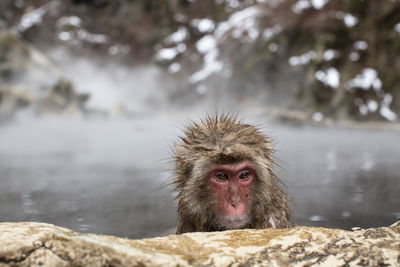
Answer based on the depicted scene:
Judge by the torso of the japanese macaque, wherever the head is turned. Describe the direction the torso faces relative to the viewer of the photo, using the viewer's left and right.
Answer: facing the viewer
